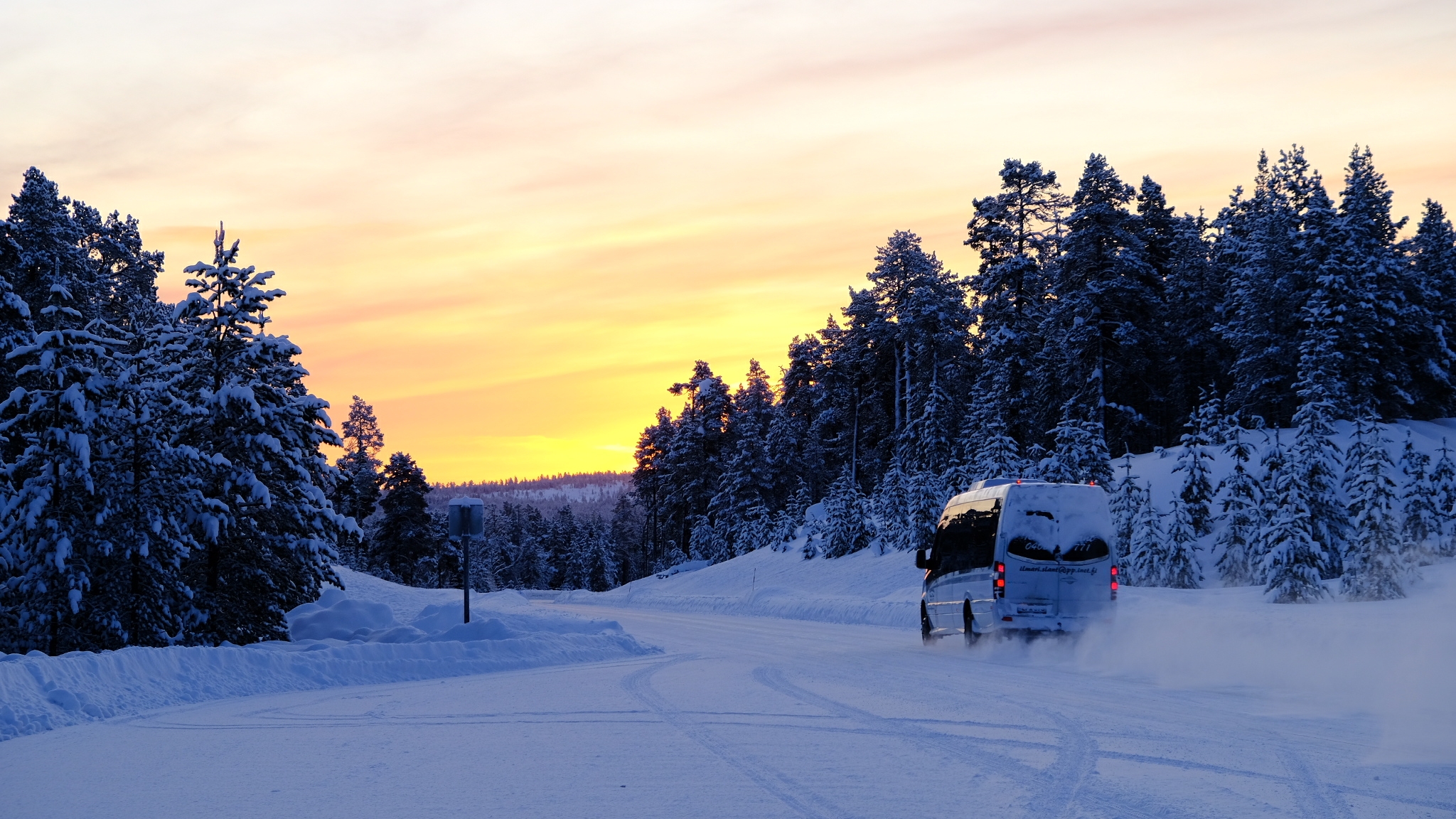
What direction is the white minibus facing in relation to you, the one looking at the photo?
facing away from the viewer and to the left of the viewer

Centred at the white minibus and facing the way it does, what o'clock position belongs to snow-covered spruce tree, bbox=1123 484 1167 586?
The snow-covered spruce tree is roughly at 2 o'clock from the white minibus.

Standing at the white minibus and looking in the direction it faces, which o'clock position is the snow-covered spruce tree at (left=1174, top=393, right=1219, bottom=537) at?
The snow-covered spruce tree is roughly at 2 o'clock from the white minibus.

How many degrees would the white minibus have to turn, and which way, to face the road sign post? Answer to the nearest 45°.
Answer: approximately 45° to its left

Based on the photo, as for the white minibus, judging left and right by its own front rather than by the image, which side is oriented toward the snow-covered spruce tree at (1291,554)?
right

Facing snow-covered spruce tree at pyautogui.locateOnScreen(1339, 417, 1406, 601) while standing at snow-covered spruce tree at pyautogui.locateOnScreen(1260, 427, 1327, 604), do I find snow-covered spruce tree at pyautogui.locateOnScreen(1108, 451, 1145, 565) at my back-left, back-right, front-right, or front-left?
back-left

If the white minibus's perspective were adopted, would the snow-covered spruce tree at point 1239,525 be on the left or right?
on its right
